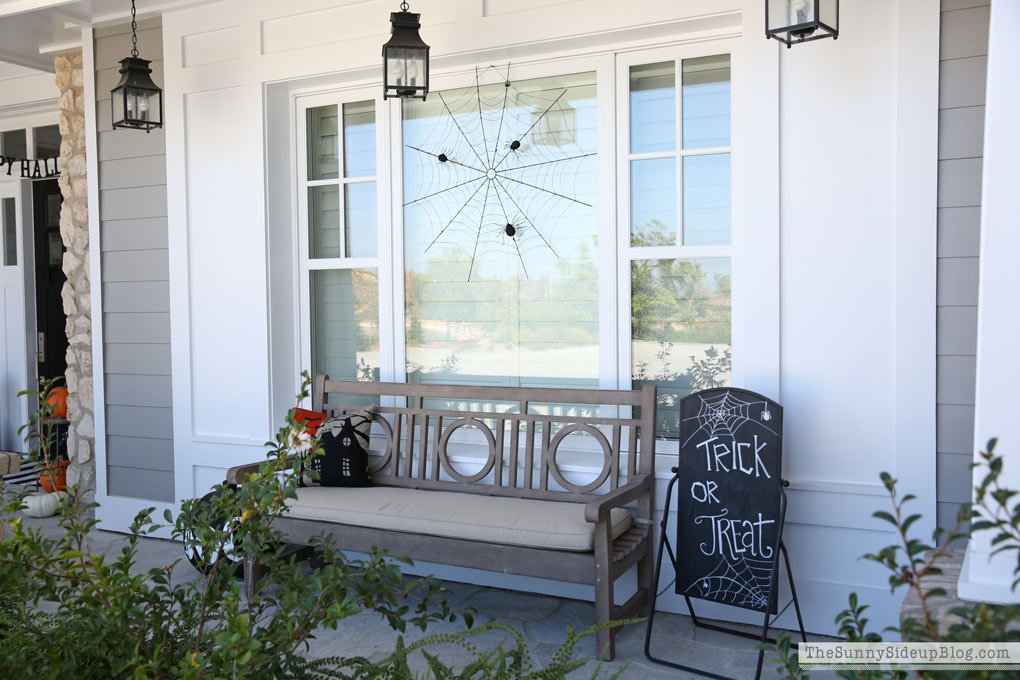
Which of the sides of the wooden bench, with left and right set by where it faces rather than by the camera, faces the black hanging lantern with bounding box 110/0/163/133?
right

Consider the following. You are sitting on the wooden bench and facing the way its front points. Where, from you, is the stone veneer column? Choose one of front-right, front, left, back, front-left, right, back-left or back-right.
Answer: right

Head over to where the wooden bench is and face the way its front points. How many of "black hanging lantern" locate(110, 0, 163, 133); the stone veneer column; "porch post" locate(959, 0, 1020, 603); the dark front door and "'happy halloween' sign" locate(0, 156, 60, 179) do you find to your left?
1

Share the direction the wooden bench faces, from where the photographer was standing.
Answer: facing the viewer and to the left of the viewer

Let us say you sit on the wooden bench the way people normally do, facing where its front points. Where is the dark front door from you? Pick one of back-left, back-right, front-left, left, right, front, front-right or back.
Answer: right

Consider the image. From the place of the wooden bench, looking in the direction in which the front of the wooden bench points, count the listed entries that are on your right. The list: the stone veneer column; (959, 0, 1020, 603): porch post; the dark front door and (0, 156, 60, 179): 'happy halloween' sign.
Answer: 3

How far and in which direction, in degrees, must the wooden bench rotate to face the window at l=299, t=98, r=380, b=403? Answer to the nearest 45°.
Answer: approximately 90° to its right

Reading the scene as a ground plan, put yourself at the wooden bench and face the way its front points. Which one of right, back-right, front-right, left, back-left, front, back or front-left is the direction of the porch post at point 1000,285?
left

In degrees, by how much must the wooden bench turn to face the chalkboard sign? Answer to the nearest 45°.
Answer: approximately 90° to its left

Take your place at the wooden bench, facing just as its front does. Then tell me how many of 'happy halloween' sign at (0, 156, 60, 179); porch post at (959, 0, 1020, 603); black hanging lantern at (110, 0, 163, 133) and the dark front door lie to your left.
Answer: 1

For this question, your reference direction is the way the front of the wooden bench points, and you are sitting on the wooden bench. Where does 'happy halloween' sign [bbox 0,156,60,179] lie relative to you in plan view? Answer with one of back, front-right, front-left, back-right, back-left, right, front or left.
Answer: right
